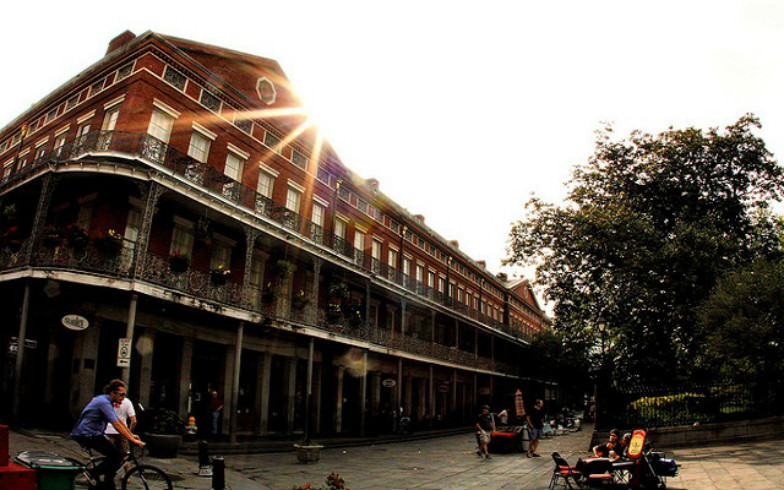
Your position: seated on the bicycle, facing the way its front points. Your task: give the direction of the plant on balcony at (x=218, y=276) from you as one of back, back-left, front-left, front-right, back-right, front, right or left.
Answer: left

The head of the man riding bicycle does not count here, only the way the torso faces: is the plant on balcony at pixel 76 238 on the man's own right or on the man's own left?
on the man's own left

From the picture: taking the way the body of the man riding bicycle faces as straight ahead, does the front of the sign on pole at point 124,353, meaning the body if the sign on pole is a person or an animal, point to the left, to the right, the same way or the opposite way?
to the right

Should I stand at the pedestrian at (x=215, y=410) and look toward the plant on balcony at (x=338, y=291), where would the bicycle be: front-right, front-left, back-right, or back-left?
back-right

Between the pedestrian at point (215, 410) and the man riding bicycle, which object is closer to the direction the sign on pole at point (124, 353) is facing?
the man riding bicycle

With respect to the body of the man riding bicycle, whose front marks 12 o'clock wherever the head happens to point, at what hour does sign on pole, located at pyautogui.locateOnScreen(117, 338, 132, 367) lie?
The sign on pole is roughly at 9 o'clock from the man riding bicycle.

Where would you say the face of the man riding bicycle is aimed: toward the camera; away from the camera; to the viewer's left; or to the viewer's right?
to the viewer's right

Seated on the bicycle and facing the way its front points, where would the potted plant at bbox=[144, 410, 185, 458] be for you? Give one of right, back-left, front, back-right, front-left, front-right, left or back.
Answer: left

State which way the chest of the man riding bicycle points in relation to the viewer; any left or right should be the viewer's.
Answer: facing to the right of the viewer

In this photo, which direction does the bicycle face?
to the viewer's right

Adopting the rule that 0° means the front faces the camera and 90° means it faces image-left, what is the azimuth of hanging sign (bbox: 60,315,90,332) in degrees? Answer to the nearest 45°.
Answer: approximately 0°

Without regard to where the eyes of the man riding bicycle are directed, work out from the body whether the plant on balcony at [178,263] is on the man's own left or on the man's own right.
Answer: on the man's own left

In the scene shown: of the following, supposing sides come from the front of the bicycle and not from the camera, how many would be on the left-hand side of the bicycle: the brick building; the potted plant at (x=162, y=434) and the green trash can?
2

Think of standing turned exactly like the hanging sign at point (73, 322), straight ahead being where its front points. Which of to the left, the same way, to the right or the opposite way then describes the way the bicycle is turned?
to the left

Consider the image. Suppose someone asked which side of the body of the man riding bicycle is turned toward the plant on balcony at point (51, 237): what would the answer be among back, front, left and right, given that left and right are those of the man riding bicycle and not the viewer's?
left

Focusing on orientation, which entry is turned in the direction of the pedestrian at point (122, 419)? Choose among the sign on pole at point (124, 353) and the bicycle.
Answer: the sign on pole
